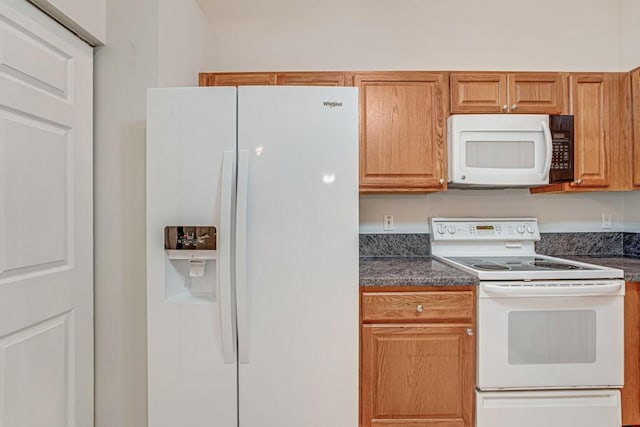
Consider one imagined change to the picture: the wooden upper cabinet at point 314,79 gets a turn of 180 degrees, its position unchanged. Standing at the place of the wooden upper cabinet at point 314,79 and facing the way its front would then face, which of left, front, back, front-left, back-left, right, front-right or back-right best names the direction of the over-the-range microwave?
right

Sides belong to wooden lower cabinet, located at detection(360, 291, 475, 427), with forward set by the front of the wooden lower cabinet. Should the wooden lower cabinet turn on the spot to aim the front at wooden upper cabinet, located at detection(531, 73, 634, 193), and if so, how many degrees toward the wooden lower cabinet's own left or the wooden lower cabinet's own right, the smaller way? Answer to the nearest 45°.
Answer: approximately 135° to the wooden lower cabinet's own left

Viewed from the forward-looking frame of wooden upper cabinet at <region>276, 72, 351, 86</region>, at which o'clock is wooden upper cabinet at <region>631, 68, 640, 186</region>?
wooden upper cabinet at <region>631, 68, 640, 186</region> is roughly at 9 o'clock from wooden upper cabinet at <region>276, 72, 351, 86</region>.

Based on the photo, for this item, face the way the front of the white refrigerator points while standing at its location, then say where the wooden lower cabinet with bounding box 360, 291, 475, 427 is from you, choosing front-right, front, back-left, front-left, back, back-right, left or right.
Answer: left

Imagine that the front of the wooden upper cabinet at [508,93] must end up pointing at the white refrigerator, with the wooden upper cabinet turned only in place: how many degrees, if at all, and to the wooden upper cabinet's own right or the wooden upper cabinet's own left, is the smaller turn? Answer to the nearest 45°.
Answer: approximately 45° to the wooden upper cabinet's own right

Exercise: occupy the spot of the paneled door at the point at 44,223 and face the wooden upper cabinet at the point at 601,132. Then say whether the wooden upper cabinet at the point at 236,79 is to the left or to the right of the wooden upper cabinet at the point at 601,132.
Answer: left
